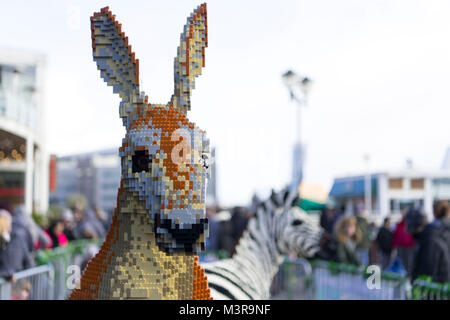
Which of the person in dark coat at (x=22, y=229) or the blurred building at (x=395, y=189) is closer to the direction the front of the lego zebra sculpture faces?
the blurred building

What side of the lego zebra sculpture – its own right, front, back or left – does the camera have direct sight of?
right

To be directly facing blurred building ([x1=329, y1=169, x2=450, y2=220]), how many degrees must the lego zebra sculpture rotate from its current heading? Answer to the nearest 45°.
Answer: approximately 90° to its left

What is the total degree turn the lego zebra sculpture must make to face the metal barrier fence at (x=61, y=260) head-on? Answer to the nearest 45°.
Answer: approximately 135° to its left

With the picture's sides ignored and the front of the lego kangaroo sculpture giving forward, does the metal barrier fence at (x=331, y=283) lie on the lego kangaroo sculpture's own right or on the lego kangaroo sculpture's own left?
on the lego kangaroo sculpture's own left

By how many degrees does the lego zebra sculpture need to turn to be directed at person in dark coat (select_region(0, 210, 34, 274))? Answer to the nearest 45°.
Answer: approximately 180°

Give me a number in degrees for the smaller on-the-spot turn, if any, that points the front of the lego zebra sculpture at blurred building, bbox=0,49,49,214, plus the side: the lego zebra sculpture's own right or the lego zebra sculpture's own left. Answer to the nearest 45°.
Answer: approximately 135° to the lego zebra sculpture's own left
